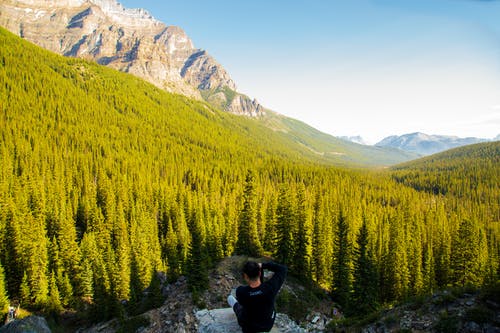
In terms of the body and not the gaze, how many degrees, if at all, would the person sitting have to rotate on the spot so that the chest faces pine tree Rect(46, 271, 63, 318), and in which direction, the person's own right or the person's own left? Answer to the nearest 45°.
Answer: approximately 45° to the person's own left

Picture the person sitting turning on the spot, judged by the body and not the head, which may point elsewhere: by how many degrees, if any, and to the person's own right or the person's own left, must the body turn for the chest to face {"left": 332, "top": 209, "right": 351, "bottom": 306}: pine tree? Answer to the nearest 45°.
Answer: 0° — they already face it

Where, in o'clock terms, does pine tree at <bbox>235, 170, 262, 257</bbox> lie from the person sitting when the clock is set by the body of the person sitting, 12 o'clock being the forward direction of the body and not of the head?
The pine tree is roughly at 12 o'clock from the person sitting.

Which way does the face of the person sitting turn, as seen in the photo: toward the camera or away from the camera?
away from the camera

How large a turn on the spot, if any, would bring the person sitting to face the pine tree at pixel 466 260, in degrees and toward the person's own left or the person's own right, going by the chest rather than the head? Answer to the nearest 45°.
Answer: approximately 45° to the person's own right

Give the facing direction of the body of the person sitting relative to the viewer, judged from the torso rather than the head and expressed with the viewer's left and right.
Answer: facing away from the viewer

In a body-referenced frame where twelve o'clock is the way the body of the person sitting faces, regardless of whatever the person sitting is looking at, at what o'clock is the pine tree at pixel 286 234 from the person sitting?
The pine tree is roughly at 12 o'clock from the person sitting.
